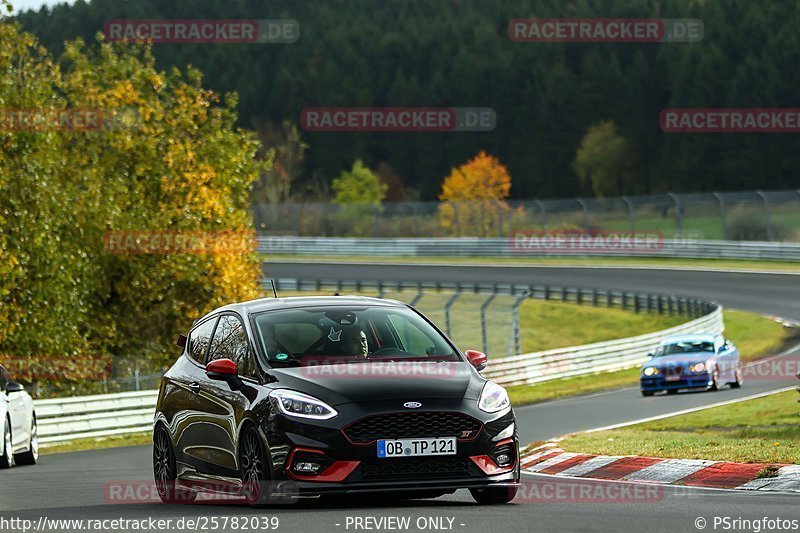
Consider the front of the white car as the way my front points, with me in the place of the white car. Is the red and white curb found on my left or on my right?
on my left

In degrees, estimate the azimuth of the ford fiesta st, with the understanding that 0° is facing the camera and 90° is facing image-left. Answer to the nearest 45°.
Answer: approximately 315°

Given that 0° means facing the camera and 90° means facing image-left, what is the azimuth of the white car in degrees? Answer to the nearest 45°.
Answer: approximately 45°

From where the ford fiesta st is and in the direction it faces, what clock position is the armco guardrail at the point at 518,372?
The armco guardrail is roughly at 8 o'clock from the ford fiesta st.

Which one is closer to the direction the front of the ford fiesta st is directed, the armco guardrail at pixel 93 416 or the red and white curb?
the red and white curb

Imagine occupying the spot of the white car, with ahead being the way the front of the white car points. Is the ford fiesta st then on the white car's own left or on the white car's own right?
on the white car's own left

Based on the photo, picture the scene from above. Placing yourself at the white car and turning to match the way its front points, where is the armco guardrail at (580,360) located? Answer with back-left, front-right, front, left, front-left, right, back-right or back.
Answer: back

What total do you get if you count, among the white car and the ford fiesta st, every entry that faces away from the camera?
0

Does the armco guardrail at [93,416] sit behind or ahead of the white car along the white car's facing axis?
behind

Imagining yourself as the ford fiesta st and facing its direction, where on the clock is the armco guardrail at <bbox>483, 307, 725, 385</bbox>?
The armco guardrail is roughly at 8 o'clock from the ford fiesta st.
